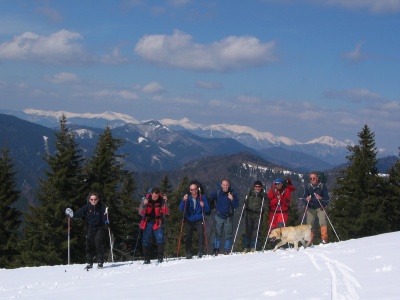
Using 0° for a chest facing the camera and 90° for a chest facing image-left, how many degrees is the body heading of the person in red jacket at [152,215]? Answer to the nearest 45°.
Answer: approximately 0°

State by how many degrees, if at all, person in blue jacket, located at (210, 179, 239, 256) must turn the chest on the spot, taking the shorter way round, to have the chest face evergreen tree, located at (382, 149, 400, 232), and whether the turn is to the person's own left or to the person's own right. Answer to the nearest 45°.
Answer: approximately 135° to the person's own left

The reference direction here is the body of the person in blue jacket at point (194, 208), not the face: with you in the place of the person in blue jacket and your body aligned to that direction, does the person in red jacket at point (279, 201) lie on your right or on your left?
on your left

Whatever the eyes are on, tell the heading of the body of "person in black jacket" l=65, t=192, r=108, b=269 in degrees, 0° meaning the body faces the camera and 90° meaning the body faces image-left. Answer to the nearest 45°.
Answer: approximately 0°

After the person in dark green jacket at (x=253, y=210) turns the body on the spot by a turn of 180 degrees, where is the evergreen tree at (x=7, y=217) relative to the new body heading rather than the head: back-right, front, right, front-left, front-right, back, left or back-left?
front-left
